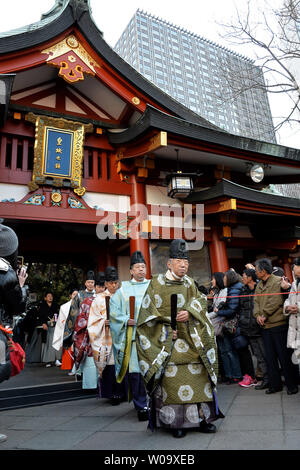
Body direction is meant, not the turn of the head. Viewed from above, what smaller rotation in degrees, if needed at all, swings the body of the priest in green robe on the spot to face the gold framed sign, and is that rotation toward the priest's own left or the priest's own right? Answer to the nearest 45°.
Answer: approximately 135° to the priest's own right

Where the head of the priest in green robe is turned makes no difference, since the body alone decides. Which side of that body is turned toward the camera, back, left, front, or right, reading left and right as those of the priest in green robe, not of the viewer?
front
